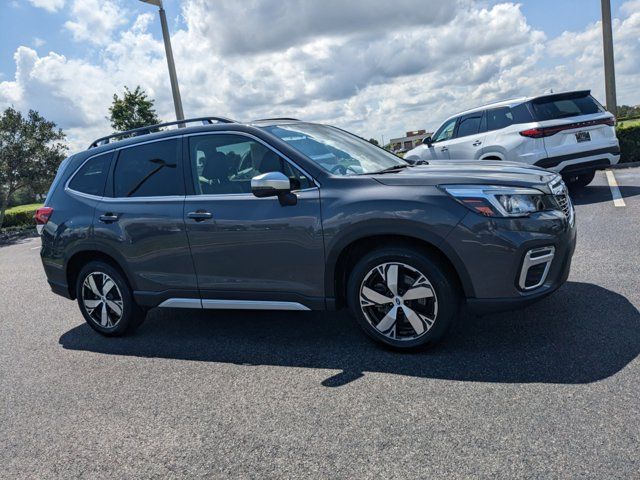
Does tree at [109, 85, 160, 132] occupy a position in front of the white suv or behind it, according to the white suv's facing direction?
in front

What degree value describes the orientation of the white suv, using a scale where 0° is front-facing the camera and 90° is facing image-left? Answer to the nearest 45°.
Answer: approximately 135°

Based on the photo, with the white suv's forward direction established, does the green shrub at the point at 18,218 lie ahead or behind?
ahead

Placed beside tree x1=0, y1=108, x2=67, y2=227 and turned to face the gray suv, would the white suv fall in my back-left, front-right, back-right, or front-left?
front-left

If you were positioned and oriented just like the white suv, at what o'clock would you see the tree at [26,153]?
The tree is roughly at 11 o'clock from the white suv.

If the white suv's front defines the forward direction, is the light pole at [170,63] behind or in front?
in front

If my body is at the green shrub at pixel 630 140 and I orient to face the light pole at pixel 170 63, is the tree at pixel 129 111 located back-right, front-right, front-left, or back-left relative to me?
front-right

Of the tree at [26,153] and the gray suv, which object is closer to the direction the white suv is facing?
the tree

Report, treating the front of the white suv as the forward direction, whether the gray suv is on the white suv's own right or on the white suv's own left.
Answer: on the white suv's own left

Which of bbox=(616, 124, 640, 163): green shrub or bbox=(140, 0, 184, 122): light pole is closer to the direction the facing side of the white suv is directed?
the light pole
